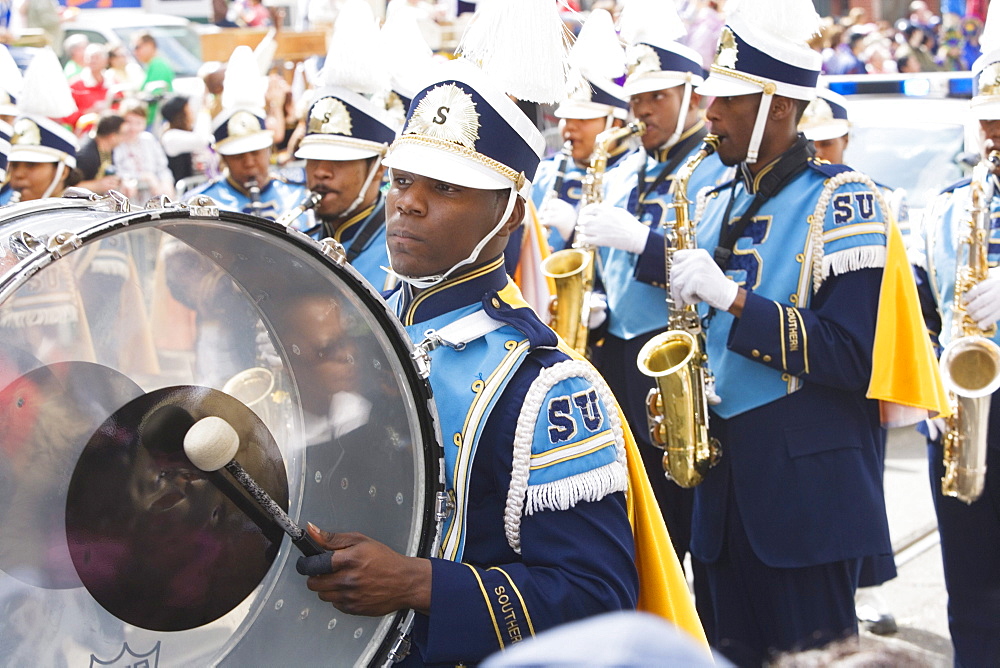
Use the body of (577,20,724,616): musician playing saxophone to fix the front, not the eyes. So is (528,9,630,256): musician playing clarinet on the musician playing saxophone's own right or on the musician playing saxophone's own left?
on the musician playing saxophone's own right

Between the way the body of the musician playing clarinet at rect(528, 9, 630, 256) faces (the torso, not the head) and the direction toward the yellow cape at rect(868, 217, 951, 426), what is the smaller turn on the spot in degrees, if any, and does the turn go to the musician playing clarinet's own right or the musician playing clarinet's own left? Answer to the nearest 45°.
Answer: approximately 45° to the musician playing clarinet's own left

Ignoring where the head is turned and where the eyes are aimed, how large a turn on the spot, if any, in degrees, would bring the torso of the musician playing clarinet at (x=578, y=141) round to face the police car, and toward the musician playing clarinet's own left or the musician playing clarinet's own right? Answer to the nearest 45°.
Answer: approximately 180°

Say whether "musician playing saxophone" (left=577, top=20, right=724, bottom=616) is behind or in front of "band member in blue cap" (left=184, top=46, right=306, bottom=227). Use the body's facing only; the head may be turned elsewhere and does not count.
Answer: in front

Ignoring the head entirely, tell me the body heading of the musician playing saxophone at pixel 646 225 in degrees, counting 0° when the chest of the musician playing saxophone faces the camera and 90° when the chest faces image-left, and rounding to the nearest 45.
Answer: approximately 45°

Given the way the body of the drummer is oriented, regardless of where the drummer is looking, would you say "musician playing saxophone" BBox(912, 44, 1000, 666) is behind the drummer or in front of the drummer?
behind

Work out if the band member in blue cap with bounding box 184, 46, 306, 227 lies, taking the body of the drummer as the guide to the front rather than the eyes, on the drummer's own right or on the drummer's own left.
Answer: on the drummer's own right

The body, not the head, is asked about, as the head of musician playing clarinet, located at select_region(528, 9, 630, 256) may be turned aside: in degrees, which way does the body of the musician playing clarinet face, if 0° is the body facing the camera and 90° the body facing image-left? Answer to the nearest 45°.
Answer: approximately 45°
